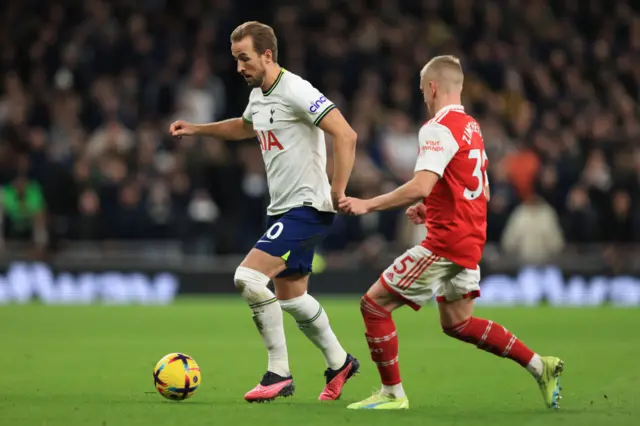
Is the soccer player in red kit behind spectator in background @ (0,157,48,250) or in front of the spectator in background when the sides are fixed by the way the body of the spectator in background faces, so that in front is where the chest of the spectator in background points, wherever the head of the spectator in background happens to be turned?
in front

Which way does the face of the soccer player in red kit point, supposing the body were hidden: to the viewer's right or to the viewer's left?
to the viewer's left

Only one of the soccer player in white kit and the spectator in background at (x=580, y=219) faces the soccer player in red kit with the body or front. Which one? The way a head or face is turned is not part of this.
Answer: the spectator in background

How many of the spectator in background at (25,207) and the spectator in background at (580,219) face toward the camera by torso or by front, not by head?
2

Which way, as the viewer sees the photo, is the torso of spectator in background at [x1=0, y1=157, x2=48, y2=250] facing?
toward the camera

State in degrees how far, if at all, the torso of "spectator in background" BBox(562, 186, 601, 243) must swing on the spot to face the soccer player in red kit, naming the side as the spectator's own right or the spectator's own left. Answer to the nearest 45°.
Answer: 0° — they already face them

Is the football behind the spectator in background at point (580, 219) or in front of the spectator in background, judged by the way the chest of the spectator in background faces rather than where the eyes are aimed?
in front

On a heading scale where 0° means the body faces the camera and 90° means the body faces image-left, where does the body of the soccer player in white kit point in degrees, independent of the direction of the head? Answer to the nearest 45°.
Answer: approximately 45°

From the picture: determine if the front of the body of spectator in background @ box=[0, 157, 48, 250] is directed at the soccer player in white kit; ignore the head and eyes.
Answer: yes

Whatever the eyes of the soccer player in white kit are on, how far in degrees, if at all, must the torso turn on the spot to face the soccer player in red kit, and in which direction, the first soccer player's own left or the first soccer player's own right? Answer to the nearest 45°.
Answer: approximately 90° to the first soccer player's own left

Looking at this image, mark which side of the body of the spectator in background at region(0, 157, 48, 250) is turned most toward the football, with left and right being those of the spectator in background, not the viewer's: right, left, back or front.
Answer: front

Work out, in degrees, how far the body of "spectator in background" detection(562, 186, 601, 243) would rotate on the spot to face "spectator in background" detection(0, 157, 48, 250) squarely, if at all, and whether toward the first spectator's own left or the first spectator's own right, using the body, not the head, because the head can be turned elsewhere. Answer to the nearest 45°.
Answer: approximately 90° to the first spectator's own right
